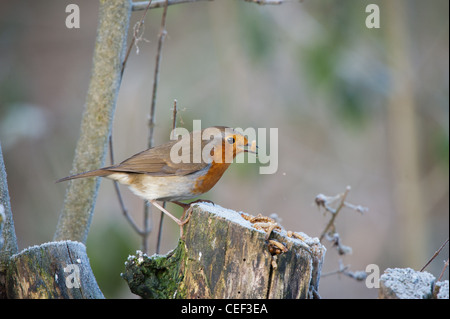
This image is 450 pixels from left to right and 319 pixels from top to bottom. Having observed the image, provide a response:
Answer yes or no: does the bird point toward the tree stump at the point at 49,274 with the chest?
no

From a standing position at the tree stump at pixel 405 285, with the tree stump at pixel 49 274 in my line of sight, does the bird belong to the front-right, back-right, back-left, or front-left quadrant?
front-right

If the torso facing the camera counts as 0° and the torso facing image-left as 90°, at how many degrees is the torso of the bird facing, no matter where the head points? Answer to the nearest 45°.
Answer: approximately 270°
